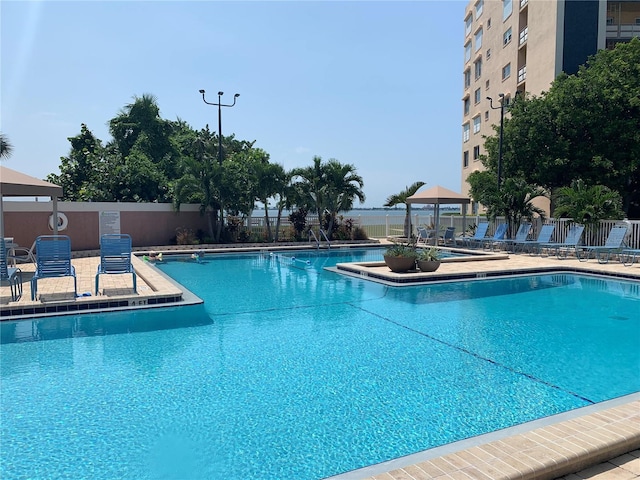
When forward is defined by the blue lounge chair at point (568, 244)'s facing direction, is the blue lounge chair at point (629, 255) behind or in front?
behind

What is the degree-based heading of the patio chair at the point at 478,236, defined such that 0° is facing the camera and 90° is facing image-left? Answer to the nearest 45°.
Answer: approximately 45°

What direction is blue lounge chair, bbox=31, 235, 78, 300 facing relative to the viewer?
toward the camera

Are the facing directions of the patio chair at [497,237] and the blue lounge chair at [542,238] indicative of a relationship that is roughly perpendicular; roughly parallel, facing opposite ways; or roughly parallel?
roughly parallel

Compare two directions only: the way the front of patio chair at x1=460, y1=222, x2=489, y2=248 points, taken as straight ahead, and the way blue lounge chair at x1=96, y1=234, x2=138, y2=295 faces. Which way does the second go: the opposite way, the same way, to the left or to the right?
to the left

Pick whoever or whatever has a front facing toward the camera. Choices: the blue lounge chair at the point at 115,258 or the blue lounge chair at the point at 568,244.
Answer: the blue lounge chair at the point at 115,258

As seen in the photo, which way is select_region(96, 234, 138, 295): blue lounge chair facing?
toward the camera

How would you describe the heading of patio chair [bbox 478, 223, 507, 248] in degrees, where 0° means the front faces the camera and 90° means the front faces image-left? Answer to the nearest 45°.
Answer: approximately 45°

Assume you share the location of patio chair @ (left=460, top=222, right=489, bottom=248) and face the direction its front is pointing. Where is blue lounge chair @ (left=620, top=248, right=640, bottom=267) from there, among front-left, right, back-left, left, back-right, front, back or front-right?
left

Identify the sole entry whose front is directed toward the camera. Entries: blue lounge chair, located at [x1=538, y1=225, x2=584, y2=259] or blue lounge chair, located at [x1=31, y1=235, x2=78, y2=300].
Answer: blue lounge chair, located at [x1=31, y1=235, x2=78, y2=300]

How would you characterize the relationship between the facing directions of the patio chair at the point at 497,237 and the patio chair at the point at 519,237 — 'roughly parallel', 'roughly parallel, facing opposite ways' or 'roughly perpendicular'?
roughly parallel

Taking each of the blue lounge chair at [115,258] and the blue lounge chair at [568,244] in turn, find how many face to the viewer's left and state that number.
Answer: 1

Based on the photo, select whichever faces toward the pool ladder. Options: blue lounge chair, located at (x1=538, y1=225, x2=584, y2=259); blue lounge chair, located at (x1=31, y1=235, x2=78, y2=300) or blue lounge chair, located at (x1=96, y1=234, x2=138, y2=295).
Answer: blue lounge chair, located at (x1=538, y1=225, x2=584, y2=259)

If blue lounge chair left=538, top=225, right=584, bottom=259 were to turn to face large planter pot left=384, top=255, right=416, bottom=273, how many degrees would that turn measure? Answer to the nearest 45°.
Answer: approximately 45° to its left

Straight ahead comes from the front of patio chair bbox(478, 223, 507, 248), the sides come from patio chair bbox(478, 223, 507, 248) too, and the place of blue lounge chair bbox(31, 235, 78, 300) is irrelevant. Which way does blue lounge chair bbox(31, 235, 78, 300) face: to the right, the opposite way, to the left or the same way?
to the left

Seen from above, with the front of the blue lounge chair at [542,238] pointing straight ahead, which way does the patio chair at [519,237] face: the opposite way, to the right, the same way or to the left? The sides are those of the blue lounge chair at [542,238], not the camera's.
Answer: the same way

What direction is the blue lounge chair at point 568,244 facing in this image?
to the viewer's left

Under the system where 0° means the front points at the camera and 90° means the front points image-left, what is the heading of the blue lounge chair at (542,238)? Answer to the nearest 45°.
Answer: approximately 45°

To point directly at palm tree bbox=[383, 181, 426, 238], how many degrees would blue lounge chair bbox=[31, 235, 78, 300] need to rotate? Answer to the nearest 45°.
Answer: approximately 135° to its left

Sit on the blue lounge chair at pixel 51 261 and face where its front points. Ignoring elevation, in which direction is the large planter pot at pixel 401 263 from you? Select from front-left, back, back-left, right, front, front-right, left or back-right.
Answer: left

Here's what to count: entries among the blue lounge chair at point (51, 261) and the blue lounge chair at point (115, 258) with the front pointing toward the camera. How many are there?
2

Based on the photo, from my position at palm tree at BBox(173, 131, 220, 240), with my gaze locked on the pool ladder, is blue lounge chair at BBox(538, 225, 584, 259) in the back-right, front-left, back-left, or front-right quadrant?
front-right

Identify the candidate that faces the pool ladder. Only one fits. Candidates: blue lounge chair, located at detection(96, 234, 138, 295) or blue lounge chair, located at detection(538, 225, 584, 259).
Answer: blue lounge chair, located at detection(538, 225, 584, 259)
